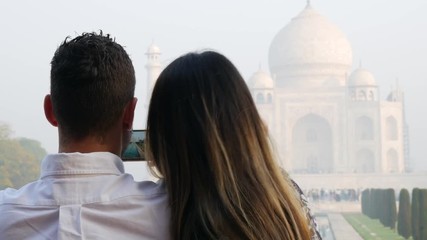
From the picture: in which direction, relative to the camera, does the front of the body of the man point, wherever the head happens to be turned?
away from the camera

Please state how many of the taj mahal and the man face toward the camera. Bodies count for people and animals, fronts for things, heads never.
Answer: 1

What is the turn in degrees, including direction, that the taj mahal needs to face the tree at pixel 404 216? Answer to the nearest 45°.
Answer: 0° — it already faces it

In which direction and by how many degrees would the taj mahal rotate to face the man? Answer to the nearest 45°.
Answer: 0° — it already faces them

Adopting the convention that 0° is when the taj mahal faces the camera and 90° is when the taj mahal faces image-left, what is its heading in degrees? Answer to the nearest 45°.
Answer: approximately 0°

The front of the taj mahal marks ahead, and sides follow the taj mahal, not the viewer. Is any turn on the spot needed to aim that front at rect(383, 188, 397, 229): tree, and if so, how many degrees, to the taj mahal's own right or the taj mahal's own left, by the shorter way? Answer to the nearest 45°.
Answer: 0° — it already faces it

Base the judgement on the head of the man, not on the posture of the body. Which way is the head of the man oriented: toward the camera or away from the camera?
away from the camera

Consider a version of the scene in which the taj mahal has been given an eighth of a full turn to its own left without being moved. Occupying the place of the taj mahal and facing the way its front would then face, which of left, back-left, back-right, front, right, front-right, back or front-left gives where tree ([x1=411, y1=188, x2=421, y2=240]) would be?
front-right

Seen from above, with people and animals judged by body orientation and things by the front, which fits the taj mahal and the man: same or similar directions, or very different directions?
very different directions

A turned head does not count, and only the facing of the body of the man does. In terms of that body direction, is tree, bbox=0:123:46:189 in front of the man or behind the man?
in front

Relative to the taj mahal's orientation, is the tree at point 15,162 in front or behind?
in front

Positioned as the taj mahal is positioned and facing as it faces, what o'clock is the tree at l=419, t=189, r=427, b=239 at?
The tree is roughly at 12 o'clock from the taj mahal.
